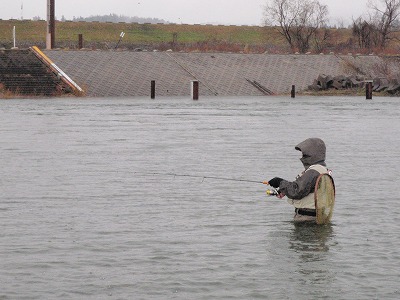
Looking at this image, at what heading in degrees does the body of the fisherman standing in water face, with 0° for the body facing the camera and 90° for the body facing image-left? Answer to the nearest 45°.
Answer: approximately 90°
